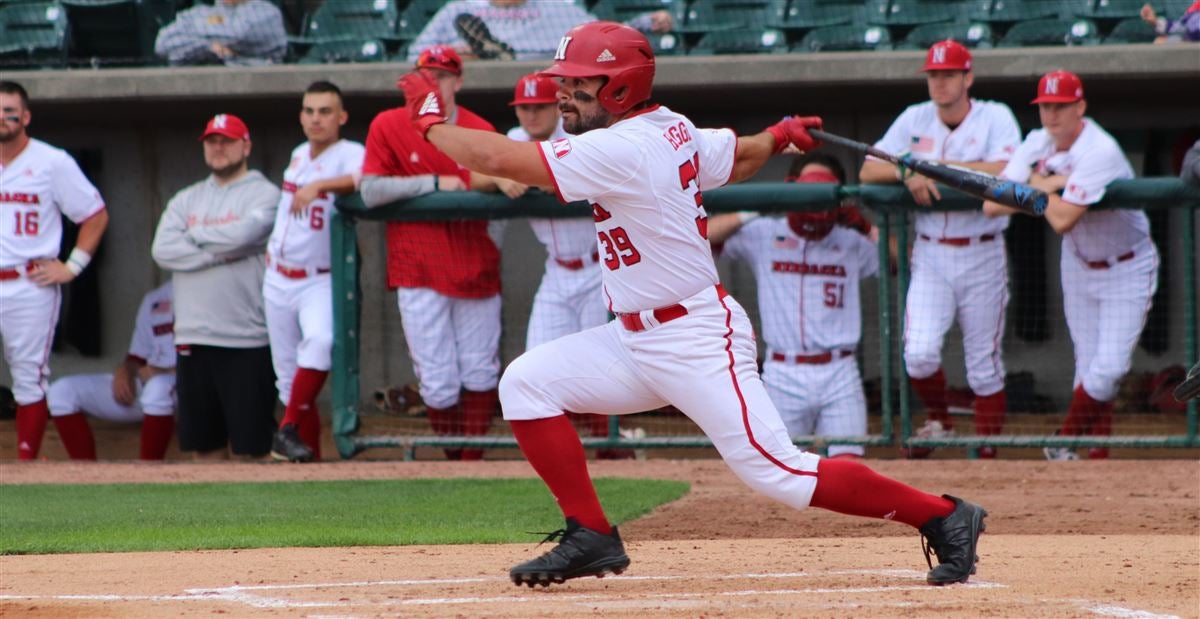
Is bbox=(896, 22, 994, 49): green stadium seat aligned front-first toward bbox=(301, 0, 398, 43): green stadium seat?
no

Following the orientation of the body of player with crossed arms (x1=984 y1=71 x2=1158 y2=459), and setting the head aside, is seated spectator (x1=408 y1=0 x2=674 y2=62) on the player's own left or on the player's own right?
on the player's own right

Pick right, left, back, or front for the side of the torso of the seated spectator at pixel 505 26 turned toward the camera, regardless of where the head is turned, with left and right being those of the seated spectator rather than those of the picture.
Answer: front

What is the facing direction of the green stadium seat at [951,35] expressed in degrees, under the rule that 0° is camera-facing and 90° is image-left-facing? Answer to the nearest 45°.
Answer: approximately 0°

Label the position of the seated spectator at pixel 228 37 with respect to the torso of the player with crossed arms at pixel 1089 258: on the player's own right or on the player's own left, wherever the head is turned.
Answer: on the player's own right

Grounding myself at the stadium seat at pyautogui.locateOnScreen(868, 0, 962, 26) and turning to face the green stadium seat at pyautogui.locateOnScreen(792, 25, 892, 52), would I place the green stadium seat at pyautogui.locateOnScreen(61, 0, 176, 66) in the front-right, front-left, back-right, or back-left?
front-right

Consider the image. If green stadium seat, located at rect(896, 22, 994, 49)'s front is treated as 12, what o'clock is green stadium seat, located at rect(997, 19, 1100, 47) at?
green stadium seat, located at rect(997, 19, 1100, 47) is roughly at 9 o'clock from green stadium seat, located at rect(896, 22, 994, 49).

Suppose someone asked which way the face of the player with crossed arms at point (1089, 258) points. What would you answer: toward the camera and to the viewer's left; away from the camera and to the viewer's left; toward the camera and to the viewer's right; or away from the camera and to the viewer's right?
toward the camera and to the viewer's left

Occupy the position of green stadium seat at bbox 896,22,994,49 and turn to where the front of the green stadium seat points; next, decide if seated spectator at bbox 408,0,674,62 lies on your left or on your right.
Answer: on your right

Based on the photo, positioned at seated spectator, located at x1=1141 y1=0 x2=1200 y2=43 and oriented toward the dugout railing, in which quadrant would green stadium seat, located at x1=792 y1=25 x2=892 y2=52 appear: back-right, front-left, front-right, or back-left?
front-right

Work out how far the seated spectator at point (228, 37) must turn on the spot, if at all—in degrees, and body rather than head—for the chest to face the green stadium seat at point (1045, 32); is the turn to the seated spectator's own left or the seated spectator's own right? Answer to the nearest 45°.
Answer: approximately 90° to the seated spectator's own left

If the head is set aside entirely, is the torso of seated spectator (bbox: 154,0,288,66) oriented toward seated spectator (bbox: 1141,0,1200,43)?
no

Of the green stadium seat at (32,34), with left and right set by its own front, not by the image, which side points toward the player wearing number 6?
front

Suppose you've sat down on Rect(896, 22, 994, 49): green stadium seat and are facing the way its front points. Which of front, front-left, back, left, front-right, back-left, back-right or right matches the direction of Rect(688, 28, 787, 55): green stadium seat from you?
right

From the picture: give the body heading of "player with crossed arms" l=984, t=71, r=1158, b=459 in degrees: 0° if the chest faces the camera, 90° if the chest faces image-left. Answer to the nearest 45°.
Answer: approximately 45°

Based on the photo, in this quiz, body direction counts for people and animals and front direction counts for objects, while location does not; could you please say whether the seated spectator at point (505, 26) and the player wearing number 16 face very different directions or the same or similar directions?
same or similar directions

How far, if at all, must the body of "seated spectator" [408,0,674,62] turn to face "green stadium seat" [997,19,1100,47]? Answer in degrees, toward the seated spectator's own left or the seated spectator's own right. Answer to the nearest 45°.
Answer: approximately 90° to the seated spectator's own left

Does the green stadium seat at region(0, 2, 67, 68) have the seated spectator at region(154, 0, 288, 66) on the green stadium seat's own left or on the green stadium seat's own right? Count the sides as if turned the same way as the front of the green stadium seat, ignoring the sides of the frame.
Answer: on the green stadium seat's own left

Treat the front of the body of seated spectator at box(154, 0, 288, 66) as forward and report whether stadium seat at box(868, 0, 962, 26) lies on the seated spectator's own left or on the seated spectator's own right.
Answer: on the seated spectator's own left

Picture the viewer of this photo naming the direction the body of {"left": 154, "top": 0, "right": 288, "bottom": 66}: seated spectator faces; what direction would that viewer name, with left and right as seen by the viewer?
facing the viewer

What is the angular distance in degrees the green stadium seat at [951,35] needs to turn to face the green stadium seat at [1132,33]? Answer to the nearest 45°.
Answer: approximately 90° to its left
